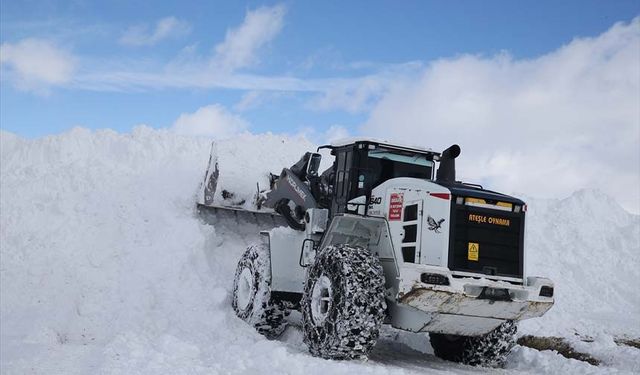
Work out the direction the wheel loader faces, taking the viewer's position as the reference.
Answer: facing away from the viewer and to the left of the viewer
